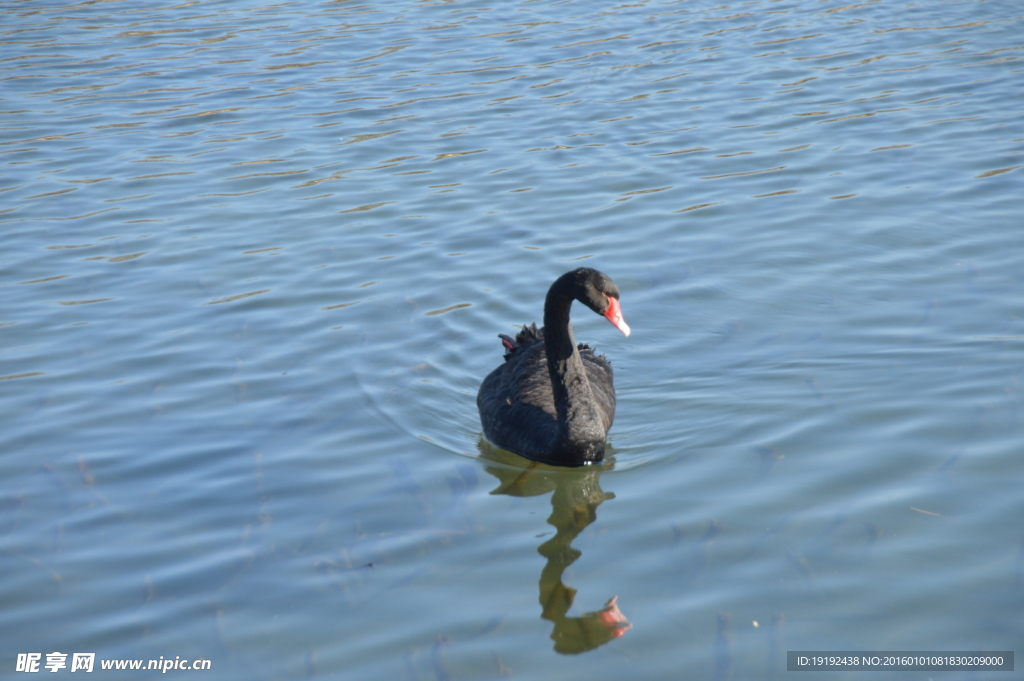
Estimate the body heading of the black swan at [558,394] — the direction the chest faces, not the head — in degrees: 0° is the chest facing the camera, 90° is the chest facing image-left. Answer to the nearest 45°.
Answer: approximately 315°
